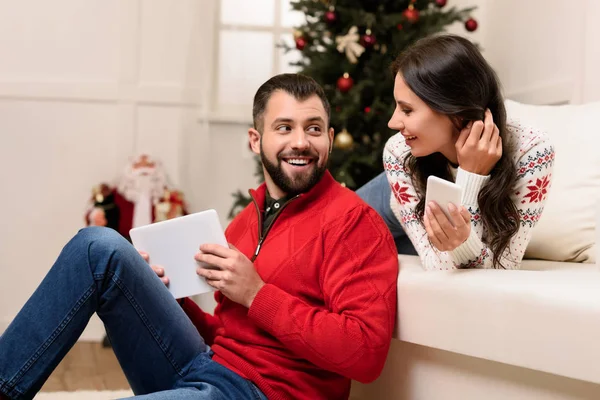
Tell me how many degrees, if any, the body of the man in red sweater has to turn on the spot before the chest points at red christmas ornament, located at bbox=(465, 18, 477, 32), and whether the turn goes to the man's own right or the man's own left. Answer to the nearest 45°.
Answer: approximately 180°

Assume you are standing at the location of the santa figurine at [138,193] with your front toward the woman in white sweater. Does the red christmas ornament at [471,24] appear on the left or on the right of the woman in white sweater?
left

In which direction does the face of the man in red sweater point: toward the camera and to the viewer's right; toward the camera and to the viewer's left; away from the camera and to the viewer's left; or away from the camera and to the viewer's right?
toward the camera and to the viewer's right
